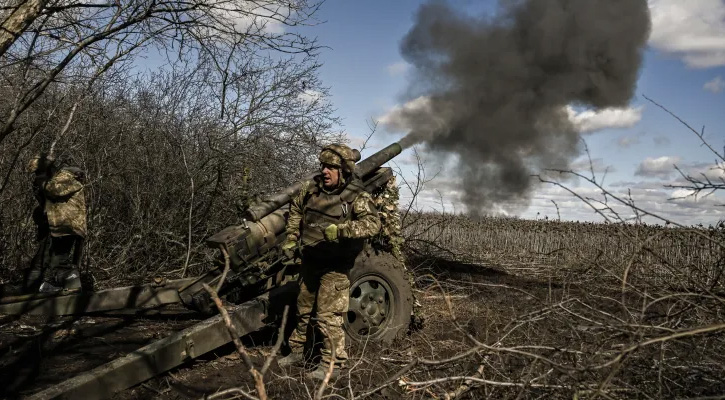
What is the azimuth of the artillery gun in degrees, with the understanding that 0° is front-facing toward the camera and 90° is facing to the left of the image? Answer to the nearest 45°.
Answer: approximately 225°

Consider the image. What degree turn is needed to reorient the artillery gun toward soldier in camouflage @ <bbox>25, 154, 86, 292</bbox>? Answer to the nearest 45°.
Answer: approximately 90° to its left

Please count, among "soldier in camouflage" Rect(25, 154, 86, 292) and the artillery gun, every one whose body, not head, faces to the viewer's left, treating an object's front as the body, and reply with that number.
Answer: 1

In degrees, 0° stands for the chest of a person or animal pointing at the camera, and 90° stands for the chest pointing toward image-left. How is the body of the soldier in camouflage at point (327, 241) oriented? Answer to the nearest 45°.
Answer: approximately 45°

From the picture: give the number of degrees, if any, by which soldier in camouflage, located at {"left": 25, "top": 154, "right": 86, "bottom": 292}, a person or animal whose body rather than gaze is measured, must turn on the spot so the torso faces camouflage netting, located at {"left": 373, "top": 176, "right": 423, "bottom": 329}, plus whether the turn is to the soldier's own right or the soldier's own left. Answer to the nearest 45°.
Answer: approximately 135° to the soldier's own left

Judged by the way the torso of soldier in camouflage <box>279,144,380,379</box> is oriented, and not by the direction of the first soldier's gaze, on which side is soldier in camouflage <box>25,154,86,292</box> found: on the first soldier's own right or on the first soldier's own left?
on the first soldier's own right

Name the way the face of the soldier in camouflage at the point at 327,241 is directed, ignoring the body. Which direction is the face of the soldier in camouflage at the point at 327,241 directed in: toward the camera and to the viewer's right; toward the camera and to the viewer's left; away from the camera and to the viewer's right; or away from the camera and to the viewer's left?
toward the camera and to the viewer's left

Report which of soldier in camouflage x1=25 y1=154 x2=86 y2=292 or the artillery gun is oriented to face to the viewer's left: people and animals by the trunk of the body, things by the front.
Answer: the soldier in camouflage
